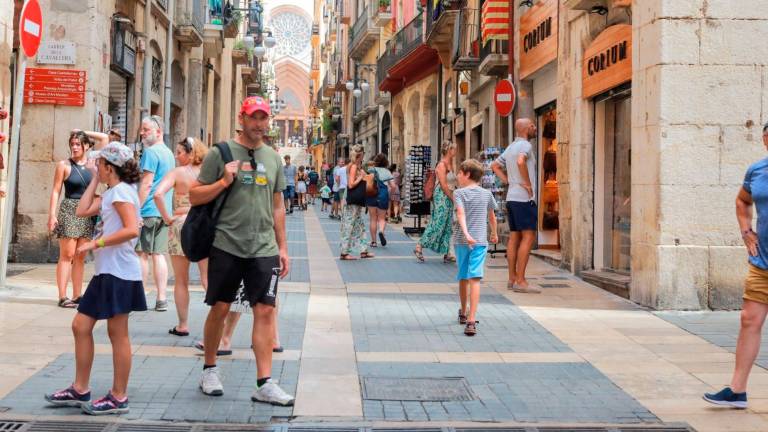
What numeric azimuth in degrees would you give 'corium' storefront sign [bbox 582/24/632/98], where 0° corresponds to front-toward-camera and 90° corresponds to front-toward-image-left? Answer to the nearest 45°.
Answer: approximately 45°

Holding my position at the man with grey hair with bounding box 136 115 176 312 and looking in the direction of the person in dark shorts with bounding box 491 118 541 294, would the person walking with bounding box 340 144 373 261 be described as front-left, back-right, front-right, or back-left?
front-left

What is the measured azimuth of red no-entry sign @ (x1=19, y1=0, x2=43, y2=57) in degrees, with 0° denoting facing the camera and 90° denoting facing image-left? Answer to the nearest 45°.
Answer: approximately 315°

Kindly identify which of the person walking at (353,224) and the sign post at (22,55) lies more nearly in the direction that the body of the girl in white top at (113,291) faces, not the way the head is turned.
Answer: the sign post

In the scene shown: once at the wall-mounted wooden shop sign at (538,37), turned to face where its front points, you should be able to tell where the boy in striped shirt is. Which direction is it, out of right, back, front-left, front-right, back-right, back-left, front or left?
front-left

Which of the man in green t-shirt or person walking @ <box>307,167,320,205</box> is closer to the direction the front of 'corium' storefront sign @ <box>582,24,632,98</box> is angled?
the man in green t-shirt
